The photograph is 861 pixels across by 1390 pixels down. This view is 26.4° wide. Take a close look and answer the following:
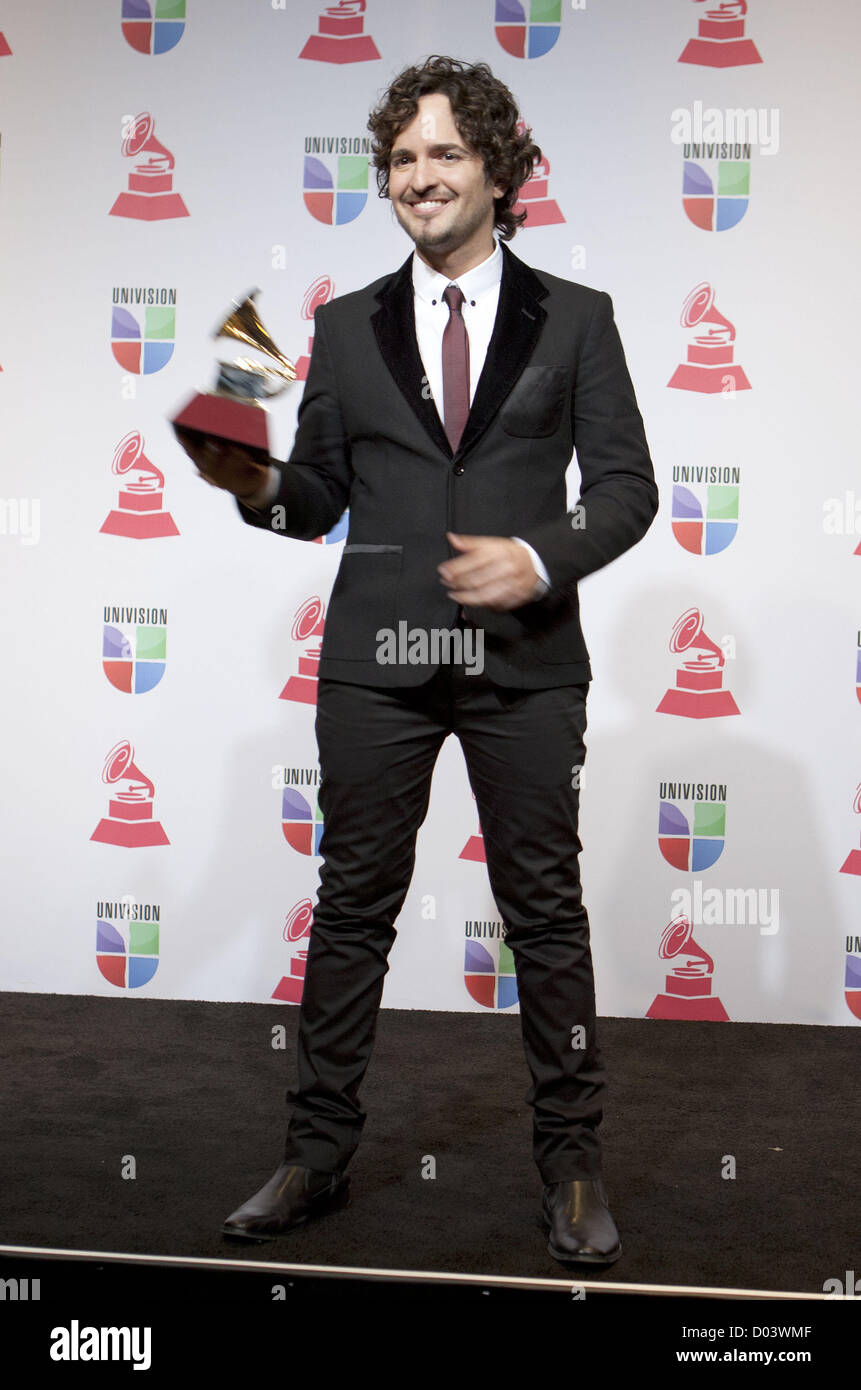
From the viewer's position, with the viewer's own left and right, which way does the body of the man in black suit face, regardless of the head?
facing the viewer
